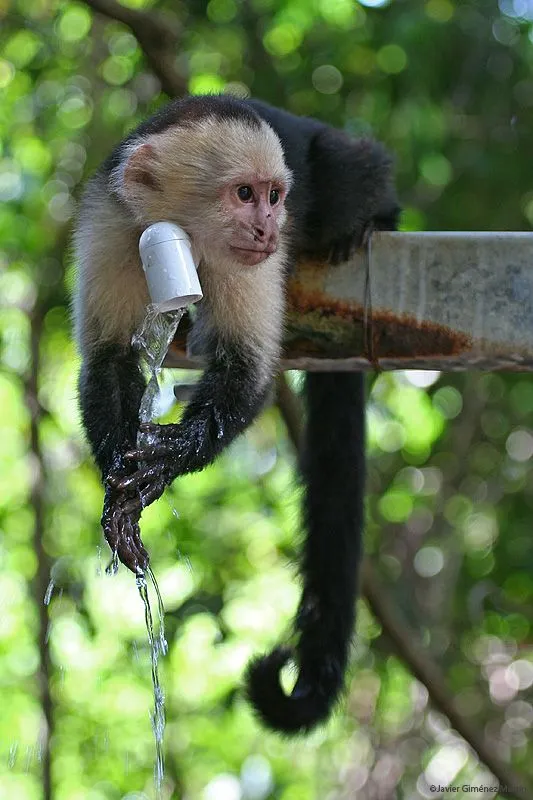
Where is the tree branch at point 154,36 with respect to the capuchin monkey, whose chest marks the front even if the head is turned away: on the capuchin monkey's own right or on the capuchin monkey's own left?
on the capuchin monkey's own right

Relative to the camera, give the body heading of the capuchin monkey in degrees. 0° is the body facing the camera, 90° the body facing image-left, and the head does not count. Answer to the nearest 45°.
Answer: approximately 45°
